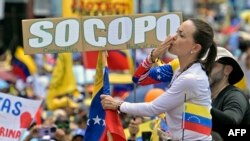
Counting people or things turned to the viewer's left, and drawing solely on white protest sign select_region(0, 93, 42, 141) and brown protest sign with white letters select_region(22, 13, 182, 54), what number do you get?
0

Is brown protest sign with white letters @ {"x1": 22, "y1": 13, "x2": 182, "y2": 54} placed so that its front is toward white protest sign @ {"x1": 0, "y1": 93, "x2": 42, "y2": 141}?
no

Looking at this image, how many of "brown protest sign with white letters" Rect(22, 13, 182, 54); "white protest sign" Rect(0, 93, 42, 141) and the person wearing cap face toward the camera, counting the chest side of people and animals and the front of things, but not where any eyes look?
2

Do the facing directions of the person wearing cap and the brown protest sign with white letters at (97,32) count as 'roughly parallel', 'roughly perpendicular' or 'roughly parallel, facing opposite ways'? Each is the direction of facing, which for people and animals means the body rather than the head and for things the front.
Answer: roughly perpendicular

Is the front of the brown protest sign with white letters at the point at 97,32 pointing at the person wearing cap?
no

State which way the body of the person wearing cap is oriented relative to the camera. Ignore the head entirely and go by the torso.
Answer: to the viewer's left

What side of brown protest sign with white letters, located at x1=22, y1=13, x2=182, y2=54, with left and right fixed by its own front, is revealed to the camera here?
front

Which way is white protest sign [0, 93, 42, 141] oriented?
toward the camera

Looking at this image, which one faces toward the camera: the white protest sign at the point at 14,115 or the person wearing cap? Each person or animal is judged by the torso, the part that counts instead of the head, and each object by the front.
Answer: the white protest sign

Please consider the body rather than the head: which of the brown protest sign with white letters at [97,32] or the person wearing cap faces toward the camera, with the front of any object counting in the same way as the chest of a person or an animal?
the brown protest sign with white letters

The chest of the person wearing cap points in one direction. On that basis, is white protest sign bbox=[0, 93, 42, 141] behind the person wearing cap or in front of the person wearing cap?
in front

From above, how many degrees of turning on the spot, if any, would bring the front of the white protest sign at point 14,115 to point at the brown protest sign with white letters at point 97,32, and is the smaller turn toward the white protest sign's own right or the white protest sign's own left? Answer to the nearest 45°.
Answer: approximately 45° to the white protest sign's own left

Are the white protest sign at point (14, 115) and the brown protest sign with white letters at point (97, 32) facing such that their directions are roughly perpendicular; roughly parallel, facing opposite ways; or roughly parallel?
roughly parallel

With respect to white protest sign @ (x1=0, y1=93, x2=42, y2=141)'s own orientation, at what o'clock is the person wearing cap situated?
The person wearing cap is roughly at 10 o'clock from the white protest sign.
